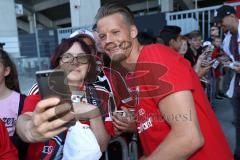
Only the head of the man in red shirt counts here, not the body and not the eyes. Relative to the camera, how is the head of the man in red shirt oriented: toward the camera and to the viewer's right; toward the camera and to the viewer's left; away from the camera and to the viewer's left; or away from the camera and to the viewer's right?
toward the camera and to the viewer's left

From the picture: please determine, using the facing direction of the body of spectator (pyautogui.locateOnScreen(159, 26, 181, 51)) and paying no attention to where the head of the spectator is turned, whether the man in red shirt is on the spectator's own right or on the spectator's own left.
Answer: on the spectator's own right

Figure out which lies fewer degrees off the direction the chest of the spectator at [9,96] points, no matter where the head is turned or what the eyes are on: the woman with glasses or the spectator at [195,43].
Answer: the woman with glasses

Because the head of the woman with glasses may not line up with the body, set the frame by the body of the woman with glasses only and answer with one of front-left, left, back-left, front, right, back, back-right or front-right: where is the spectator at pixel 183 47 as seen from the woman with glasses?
back-left

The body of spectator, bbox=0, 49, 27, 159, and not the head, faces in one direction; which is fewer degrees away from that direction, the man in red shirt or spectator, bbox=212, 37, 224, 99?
the man in red shirt

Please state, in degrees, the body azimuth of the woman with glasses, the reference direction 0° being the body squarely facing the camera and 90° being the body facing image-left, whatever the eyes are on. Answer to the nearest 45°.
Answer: approximately 0°

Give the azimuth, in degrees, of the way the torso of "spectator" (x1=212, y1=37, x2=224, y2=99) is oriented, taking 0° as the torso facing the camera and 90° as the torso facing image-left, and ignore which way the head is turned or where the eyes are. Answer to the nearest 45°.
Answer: approximately 0°
